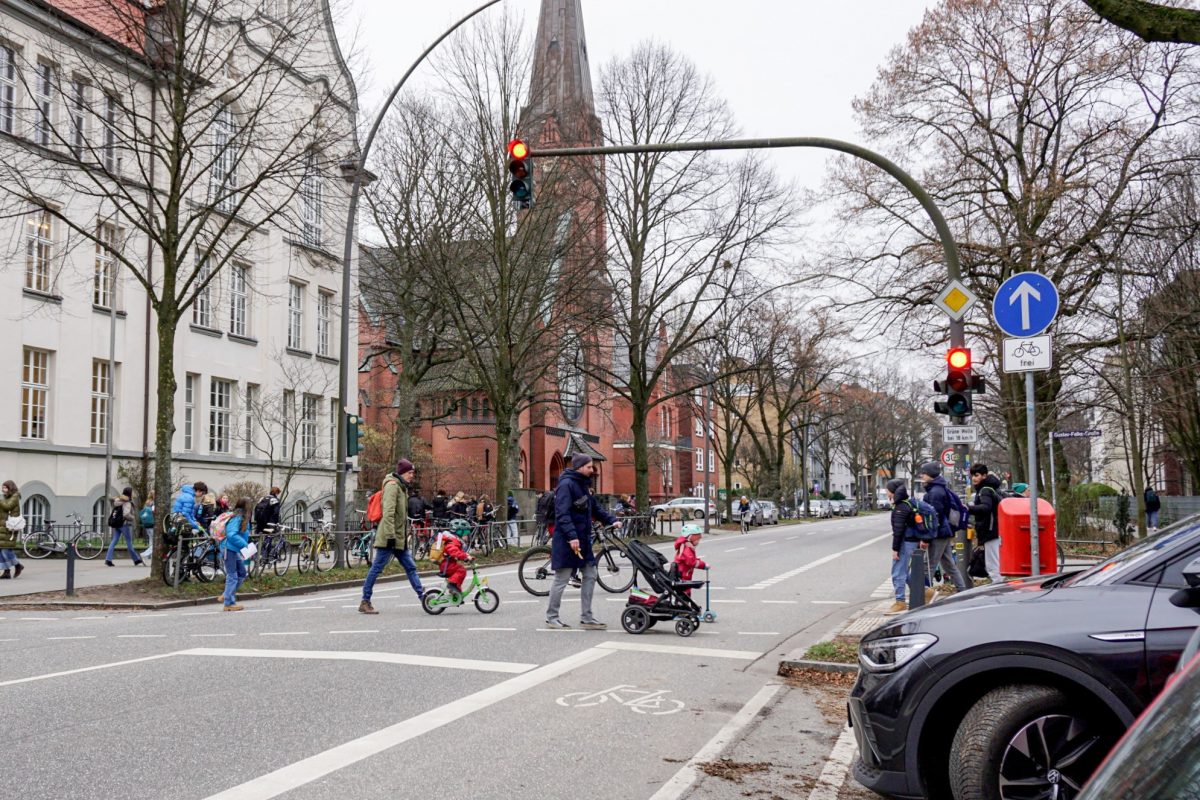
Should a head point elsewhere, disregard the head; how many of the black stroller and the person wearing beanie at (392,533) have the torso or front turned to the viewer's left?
0

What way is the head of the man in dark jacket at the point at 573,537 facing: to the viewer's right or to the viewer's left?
to the viewer's right

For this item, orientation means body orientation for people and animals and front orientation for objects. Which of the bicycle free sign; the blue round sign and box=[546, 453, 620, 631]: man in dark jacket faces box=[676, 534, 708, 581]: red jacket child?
the man in dark jacket

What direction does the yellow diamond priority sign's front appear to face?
toward the camera

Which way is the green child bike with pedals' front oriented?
to the viewer's right

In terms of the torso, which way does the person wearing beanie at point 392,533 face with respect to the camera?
to the viewer's right

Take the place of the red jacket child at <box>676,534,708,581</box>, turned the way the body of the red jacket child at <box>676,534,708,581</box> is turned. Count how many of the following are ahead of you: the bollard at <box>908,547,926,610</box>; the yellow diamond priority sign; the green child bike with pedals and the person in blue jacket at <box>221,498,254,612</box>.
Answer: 2

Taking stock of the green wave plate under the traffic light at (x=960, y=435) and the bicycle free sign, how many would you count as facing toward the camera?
2

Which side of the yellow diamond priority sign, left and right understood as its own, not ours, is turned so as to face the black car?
front

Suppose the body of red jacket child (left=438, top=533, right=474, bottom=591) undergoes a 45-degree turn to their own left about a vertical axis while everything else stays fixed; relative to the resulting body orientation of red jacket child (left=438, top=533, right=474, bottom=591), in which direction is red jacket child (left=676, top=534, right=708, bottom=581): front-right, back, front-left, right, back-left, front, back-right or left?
right

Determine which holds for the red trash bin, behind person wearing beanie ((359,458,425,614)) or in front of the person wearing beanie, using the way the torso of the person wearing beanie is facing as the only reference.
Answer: in front

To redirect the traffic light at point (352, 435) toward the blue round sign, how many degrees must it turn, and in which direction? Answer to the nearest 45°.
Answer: approximately 45° to its right

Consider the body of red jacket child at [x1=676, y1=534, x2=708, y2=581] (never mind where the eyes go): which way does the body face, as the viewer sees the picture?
to the viewer's right

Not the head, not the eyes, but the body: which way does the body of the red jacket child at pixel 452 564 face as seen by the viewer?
to the viewer's right

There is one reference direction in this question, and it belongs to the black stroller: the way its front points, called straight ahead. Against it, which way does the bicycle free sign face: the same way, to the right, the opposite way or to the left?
to the right

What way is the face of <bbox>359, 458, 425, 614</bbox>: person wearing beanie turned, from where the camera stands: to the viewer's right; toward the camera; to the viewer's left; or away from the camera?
to the viewer's right
